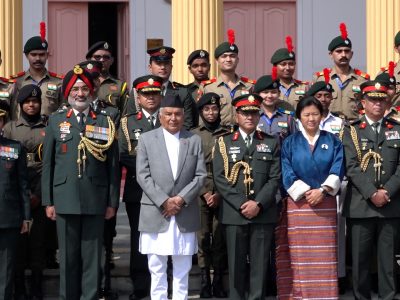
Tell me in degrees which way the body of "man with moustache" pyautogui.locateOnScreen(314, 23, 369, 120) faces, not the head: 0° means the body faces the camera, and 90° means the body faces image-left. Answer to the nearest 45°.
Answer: approximately 0°

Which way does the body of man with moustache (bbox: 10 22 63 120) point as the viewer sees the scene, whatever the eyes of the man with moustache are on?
toward the camera

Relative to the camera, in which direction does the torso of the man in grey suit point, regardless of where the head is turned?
toward the camera

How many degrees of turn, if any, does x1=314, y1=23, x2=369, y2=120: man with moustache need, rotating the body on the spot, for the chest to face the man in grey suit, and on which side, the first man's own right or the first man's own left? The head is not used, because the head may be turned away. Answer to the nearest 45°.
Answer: approximately 45° to the first man's own right

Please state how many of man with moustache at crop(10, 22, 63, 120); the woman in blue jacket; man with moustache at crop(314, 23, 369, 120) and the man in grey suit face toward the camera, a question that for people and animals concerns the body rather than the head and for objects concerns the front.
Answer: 4

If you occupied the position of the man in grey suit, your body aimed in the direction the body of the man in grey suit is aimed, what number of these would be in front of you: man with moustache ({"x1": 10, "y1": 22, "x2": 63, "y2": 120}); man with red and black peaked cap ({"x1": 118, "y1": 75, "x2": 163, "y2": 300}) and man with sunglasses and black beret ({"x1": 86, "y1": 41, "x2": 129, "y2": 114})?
0

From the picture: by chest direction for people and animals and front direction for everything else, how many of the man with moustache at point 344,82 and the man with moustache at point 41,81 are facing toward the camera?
2

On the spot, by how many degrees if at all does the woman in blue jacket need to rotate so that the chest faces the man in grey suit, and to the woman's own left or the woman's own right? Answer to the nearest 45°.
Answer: approximately 90° to the woman's own right

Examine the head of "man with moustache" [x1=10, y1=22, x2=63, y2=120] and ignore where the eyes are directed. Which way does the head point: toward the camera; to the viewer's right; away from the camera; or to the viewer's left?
toward the camera

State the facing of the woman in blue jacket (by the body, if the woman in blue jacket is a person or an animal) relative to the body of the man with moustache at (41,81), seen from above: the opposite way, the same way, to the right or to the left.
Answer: the same way

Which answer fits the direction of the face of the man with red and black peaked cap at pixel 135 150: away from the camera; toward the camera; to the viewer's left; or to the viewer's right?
toward the camera

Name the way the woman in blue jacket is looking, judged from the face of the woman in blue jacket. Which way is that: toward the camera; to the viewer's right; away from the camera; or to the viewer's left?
toward the camera
